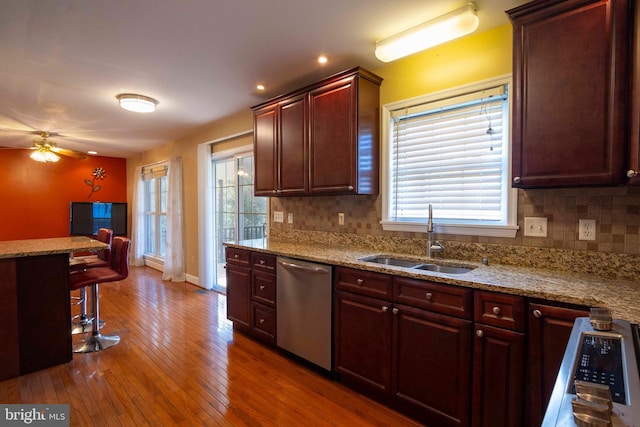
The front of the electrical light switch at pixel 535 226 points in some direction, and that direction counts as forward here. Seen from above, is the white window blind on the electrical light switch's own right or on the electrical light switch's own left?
on the electrical light switch's own right

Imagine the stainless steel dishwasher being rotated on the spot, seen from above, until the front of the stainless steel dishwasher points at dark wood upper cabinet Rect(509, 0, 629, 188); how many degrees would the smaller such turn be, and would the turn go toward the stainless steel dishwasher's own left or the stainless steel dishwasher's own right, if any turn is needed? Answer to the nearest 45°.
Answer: approximately 90° to the stainless steel dishwasher's own left

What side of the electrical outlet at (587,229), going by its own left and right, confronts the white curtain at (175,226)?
right

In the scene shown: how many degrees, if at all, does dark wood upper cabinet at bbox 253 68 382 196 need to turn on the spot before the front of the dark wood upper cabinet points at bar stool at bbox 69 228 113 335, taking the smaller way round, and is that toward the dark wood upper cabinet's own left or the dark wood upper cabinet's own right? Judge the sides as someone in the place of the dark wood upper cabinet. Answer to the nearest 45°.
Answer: approximately 45° to the dark wood upper cabinet's own right

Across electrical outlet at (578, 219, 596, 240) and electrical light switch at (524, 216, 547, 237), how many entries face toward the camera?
2
